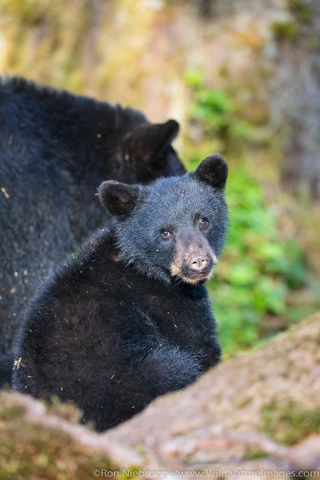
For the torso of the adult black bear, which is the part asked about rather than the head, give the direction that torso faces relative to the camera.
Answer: to the viewer's right
